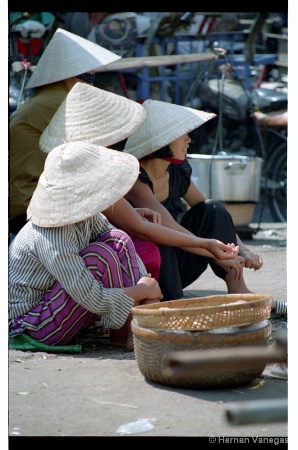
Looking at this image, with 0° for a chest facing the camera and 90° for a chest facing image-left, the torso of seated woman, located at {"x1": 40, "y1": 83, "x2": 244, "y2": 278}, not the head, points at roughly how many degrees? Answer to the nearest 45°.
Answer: approximately 270°

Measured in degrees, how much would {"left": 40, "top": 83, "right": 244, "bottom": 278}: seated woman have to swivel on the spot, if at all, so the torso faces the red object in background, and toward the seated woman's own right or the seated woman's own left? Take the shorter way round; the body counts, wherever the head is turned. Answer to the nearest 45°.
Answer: approximately 90° to the seated woman's own left

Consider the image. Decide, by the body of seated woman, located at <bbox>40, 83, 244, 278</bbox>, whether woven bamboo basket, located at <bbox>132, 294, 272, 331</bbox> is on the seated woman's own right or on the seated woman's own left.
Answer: on the seated woman's own right

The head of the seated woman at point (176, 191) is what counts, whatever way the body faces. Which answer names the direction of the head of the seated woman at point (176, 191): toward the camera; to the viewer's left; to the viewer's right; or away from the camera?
to the viewer's right

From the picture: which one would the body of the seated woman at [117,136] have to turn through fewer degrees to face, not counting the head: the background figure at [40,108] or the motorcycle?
the motorcycle

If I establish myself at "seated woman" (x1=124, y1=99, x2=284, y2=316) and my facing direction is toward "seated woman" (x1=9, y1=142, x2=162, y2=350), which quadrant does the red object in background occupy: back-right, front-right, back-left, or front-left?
back-right

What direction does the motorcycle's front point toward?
to the viewer's left
